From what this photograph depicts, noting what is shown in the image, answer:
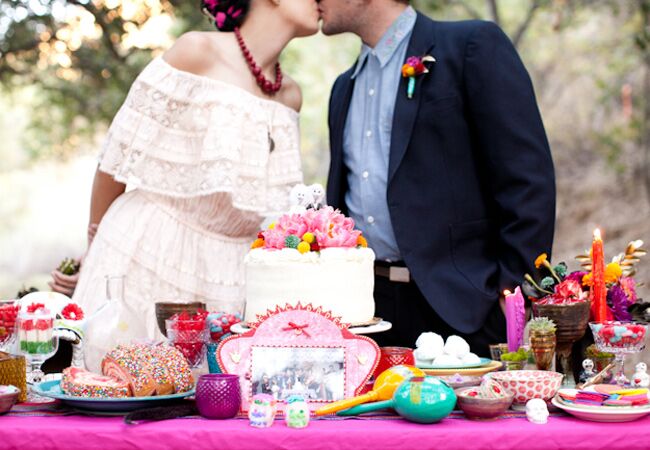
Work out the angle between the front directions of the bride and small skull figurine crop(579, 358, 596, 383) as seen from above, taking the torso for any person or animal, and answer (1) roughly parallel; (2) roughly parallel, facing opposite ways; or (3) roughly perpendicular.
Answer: roughly perpendicular

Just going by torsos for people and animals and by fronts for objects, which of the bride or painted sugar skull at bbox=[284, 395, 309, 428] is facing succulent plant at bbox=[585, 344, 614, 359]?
the bride

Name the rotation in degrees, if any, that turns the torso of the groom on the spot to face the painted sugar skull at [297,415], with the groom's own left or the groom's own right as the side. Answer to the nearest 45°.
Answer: approximately 45° to the groom's own left

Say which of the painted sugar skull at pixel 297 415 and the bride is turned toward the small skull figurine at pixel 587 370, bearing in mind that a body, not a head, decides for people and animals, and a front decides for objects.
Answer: the bride

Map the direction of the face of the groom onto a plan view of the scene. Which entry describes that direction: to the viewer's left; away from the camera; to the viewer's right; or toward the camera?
to the viewer's left

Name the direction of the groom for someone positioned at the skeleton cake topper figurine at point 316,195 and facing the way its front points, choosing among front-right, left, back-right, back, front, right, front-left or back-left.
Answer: back-left

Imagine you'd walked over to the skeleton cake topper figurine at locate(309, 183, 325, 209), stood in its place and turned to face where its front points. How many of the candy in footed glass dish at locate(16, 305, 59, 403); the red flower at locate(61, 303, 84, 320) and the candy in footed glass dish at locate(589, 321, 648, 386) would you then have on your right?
2

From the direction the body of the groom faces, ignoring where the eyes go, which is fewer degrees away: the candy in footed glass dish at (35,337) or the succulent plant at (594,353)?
the candy in footed glass dish
